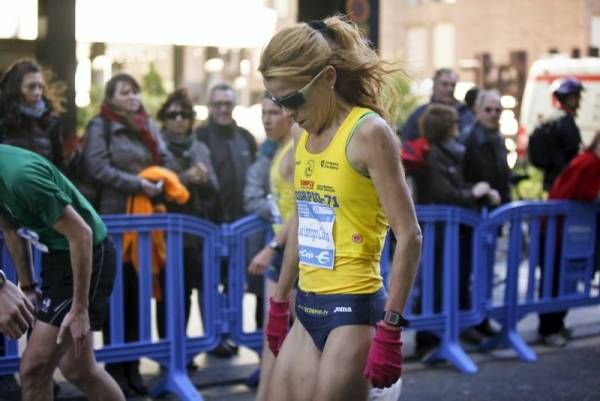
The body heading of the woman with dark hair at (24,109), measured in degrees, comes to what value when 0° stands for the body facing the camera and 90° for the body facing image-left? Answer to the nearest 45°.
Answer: approximately 315°

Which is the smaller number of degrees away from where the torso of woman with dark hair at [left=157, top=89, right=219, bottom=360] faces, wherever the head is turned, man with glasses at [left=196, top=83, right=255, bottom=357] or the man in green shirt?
the man in green shirt

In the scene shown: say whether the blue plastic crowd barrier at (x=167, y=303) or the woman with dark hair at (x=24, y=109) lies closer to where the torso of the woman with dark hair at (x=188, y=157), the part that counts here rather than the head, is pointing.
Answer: the blue plastic crowd barrier

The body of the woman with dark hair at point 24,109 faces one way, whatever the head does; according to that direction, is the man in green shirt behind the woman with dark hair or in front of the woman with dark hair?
in front

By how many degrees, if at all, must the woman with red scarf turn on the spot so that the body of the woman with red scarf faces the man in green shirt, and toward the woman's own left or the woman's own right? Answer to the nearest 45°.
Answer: approximately 45° to the woman's own right

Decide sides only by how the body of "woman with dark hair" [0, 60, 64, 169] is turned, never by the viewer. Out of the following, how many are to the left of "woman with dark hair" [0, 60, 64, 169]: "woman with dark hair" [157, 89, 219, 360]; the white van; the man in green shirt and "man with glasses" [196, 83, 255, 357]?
3

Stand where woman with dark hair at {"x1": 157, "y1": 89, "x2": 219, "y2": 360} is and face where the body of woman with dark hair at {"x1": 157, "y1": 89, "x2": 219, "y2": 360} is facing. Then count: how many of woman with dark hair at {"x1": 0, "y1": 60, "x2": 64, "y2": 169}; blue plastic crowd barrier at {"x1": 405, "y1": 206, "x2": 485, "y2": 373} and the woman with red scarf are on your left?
1

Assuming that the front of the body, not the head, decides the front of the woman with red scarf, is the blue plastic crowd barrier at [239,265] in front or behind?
in front

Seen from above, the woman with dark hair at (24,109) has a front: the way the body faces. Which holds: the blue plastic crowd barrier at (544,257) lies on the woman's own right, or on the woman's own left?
on the woman's own left

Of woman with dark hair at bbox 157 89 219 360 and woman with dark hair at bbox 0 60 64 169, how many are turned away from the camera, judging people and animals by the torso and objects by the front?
0

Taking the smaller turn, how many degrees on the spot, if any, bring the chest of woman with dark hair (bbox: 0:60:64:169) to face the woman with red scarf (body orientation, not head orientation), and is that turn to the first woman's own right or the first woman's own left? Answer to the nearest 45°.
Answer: approximately 90° to the first woman's own left

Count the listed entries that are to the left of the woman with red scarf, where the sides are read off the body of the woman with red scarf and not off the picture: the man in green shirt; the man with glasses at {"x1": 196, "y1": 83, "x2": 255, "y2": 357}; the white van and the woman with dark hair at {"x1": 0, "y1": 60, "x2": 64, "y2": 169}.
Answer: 2

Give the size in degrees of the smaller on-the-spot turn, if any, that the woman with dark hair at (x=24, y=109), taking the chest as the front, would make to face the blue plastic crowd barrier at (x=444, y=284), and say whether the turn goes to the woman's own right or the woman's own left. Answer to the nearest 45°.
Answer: approximately 45° to the woman's own left

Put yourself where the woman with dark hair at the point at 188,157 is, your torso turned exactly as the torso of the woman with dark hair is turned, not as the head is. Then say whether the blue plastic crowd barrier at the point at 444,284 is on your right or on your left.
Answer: on your left

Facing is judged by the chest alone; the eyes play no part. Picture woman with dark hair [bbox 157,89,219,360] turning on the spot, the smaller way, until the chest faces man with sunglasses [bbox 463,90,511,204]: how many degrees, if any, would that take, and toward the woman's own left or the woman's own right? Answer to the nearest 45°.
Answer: approximately 90° to the woman's own left

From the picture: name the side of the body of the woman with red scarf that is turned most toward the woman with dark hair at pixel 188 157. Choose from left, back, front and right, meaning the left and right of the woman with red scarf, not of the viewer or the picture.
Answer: left

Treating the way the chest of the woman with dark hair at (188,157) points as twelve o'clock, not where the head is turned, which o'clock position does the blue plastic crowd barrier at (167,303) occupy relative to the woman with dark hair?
The blue plastic crowd barrier is roughly at 12 o'clock from the woman with dark hair.
